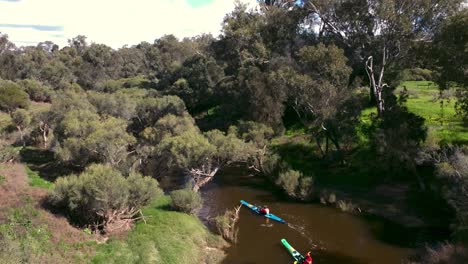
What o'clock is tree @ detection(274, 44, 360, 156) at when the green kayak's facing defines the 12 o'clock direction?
The tree is roughly at 2 o'clock from the green kayak.

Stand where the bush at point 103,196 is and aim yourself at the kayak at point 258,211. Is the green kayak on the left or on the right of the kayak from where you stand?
right

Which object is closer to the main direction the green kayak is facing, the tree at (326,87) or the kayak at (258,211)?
the kayak

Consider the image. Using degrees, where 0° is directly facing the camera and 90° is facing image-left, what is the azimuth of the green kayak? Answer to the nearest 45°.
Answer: approximately 135°

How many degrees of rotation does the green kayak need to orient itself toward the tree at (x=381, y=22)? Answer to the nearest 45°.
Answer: approximately 90° to its right

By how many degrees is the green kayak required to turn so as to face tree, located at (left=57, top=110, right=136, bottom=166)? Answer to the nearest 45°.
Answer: approximately 45° to its left

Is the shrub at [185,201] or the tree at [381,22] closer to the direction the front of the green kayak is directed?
the shrub

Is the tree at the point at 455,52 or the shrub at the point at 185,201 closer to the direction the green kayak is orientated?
the shrub

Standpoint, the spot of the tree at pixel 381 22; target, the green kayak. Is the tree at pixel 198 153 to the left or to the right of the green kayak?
right
